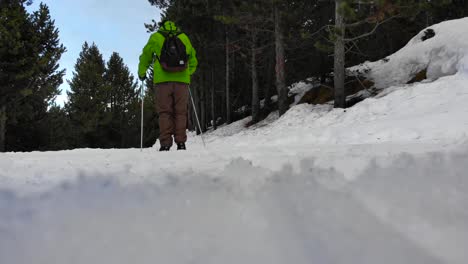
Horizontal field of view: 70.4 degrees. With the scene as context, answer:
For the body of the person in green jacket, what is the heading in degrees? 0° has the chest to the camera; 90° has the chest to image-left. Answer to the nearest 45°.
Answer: approximately 180°

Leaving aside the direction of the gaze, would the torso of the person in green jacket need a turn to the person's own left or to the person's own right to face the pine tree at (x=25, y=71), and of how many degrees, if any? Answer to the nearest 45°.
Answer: approximately 45° to the person's own left

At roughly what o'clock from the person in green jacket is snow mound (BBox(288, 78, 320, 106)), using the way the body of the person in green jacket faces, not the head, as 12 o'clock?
The snow mound is roughly at 1 o'clock from the person in green jacket.
